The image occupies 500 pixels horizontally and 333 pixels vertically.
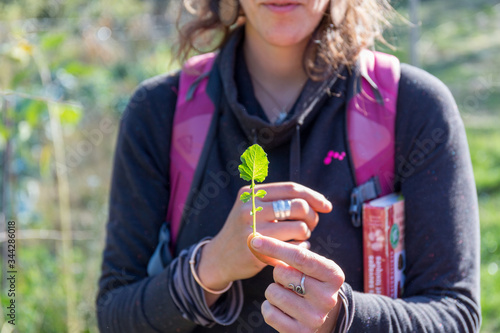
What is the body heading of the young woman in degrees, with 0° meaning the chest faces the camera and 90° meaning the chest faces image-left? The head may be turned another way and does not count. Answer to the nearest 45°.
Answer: approximately 0°
